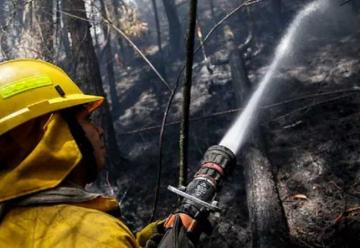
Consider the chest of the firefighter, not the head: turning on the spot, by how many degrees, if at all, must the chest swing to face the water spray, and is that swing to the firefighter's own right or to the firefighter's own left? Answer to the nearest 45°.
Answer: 0° — they already face it

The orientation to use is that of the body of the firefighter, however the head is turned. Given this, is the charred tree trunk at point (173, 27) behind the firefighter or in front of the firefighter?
in front

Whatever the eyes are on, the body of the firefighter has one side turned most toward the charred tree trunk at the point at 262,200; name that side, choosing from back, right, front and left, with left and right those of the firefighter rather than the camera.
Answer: front

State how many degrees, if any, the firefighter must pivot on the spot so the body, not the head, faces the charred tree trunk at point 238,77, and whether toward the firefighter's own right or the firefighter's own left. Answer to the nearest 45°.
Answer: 0° — they already face it

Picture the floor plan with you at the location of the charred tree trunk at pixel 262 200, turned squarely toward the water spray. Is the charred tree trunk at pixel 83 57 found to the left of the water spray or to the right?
left

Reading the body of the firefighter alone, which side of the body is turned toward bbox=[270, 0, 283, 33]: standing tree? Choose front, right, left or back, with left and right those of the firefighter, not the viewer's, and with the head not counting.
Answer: front

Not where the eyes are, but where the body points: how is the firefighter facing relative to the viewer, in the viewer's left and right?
facing away from the viewer and to the right of the viewer

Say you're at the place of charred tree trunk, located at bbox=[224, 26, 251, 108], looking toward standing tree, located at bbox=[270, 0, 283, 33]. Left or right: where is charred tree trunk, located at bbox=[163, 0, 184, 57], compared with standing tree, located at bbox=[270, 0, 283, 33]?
left

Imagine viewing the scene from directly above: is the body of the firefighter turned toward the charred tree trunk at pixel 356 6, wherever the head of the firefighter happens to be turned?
yes

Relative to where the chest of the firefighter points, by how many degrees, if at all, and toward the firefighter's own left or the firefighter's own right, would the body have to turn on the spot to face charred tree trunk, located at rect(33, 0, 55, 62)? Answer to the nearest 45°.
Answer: approximately 45° to the firefighter's own left
